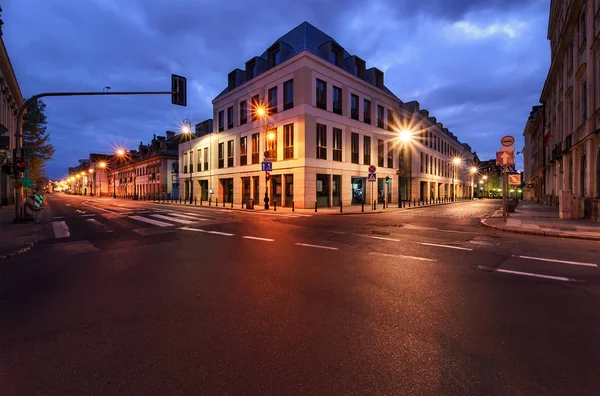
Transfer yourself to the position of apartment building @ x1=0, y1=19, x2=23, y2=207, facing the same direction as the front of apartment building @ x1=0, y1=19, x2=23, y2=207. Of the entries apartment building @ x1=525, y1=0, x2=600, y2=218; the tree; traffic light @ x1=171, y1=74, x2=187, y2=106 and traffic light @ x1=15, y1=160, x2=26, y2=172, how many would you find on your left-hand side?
1

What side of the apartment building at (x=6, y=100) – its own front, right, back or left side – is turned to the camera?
right

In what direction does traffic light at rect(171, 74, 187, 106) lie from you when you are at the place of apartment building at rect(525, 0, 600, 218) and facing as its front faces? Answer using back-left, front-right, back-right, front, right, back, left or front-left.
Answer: front-left

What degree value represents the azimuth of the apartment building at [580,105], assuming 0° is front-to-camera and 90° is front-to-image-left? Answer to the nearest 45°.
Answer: approximately 90°

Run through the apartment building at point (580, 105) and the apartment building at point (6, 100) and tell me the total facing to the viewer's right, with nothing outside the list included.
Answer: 1

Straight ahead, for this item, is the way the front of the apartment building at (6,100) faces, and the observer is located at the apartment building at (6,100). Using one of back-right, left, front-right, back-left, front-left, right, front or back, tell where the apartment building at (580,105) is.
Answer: front-right

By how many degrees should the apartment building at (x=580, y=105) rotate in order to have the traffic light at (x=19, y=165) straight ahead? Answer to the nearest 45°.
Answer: approximately 45° to its left
